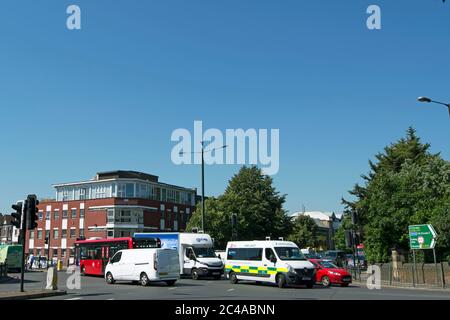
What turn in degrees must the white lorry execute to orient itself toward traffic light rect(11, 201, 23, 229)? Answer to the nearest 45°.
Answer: approximately 90° to its right

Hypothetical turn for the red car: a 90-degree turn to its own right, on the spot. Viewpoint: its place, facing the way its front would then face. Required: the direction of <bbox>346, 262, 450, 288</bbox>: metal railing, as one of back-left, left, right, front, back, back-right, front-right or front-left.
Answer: back

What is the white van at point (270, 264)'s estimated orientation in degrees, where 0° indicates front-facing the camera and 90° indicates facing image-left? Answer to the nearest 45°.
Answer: approximately 315°

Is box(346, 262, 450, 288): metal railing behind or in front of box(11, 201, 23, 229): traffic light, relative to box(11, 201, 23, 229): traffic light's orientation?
behind

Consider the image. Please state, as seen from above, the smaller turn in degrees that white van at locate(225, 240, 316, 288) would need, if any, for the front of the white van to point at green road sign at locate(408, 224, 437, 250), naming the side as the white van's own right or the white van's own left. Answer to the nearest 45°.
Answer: approximately 90° to the white van's own left

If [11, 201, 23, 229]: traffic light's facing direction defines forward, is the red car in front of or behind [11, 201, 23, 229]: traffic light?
behind

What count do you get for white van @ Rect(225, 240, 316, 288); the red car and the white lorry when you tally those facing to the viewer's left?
0

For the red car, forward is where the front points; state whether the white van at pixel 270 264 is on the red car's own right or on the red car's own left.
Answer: on the red car's own right

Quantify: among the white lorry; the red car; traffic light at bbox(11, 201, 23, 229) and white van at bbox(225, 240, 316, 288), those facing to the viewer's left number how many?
1

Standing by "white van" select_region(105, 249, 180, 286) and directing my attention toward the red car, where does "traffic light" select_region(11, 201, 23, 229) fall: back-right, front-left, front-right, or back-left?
back-right

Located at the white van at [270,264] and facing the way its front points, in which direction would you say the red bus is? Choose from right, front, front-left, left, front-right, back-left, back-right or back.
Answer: back

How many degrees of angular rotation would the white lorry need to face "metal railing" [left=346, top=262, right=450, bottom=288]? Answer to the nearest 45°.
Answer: approximately 45° to its left

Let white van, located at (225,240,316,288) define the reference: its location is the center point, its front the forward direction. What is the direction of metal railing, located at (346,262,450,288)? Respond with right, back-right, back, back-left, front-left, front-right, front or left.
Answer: left
